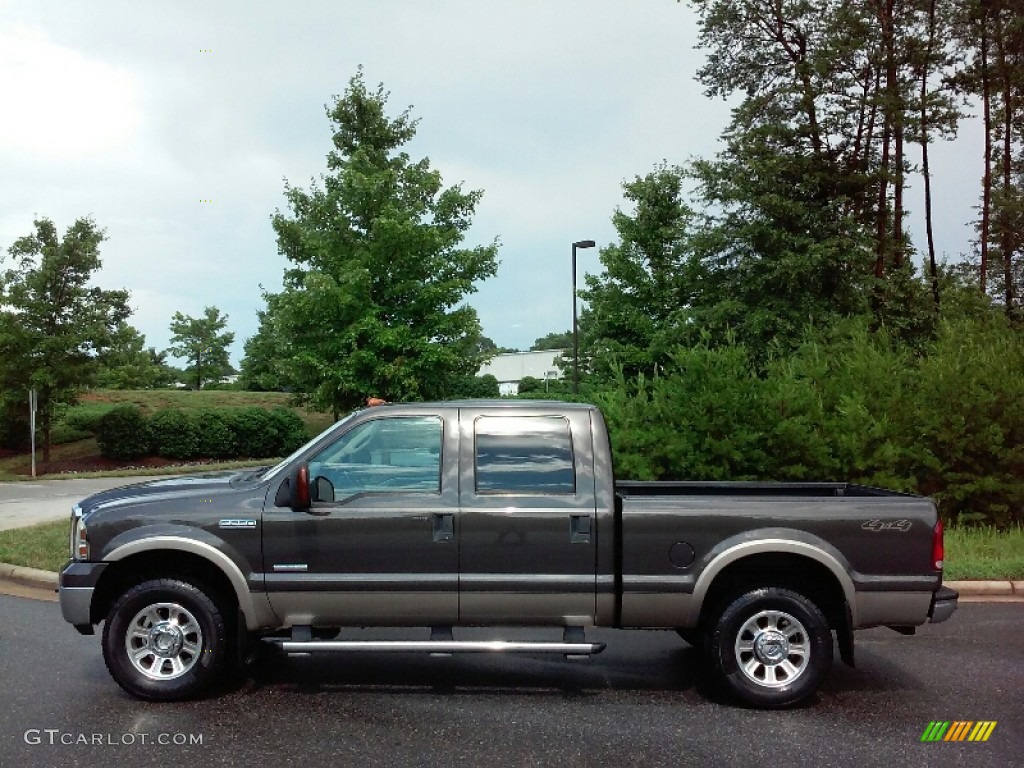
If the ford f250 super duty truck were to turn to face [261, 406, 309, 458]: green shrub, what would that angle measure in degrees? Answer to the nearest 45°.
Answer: approximately 90° to its right

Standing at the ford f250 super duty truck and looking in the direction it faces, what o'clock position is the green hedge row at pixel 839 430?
The green hedge row is roughly at 4 o'clock from the ford f250 super duty truck.

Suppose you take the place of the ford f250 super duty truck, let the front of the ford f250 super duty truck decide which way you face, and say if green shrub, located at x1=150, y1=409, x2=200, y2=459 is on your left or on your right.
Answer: on your right

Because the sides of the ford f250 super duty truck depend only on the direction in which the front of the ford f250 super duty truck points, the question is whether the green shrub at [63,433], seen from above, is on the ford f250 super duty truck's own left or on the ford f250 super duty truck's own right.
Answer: on the ford f250 super duty truck's own right

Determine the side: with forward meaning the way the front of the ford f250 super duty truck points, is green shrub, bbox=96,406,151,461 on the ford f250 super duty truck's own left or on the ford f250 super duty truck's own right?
on the ford f250 super duty truck's own right

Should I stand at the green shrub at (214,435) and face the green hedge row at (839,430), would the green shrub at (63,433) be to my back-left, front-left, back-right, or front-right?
back-right

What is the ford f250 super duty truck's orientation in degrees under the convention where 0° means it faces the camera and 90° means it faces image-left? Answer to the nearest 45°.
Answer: approximately 90°

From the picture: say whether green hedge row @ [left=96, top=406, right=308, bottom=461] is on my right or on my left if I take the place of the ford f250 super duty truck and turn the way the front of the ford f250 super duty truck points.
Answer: on my right

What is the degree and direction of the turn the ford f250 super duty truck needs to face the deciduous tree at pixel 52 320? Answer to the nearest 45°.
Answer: approximately 45° to its right

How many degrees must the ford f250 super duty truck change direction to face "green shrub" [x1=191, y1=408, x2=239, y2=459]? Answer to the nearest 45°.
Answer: approximately 90° to its right
